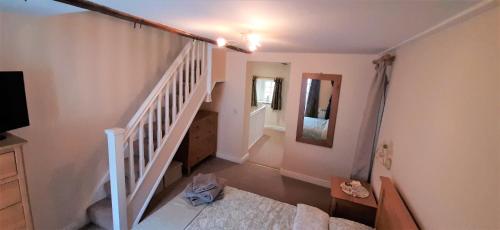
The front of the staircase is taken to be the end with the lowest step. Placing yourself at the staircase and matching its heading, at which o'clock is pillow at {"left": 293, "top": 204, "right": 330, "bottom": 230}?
The pillow is roughly at 9 o'clock from the staircase.

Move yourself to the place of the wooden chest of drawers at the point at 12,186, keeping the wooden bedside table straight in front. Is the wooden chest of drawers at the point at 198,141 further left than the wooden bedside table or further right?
left

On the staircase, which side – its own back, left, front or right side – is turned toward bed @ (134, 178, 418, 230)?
left

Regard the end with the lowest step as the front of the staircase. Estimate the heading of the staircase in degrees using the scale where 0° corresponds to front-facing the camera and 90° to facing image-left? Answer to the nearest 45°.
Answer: approximately 45°

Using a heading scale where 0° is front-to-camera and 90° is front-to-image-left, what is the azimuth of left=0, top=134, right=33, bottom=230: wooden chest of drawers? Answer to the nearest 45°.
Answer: approximately 315°

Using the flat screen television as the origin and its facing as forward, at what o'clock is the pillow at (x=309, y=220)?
The pillow is roughly at 12 o'clock from the flat screen television.

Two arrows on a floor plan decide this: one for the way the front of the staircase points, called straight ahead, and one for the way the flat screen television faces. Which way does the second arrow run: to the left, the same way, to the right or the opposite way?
to the left

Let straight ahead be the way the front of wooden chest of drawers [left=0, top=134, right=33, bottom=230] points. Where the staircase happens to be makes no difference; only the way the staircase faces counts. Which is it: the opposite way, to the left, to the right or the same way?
to the right

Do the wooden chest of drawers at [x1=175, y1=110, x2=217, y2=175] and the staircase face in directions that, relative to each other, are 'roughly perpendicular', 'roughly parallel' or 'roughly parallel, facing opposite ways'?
roughly perpendicular

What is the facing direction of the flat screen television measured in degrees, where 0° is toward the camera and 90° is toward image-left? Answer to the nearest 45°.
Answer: approximately 315°

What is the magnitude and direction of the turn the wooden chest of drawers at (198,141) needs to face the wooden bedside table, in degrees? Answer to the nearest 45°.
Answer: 0° — it already faces it

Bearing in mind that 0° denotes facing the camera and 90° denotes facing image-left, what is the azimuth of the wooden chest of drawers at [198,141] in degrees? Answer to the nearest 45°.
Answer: approximately 315°
